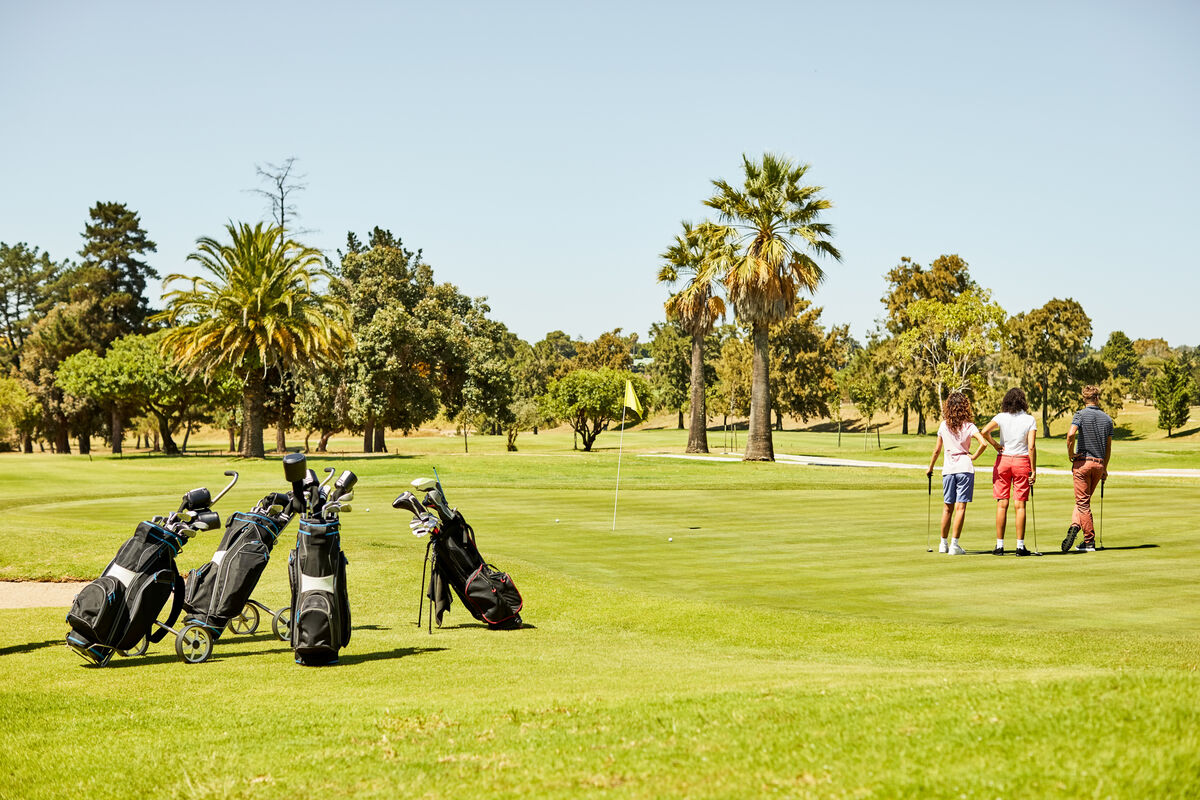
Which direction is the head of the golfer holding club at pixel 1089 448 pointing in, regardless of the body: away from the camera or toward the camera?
away from the camera

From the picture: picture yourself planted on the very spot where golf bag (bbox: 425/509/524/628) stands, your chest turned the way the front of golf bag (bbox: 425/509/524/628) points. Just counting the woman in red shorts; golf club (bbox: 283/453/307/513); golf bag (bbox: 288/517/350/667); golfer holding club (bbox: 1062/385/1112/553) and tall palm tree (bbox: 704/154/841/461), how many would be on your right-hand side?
2

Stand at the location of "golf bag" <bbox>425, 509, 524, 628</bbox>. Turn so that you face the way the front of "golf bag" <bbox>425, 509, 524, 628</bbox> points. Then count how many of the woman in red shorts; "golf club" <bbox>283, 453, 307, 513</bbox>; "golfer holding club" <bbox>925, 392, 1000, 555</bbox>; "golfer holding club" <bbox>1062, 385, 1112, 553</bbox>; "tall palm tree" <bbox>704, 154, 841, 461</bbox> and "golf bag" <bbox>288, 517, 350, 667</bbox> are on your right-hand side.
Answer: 2

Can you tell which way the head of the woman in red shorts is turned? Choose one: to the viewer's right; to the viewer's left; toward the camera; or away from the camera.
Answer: away from the camera

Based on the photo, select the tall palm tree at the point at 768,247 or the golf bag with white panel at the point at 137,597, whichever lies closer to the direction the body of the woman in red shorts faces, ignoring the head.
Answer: the tall palm tree

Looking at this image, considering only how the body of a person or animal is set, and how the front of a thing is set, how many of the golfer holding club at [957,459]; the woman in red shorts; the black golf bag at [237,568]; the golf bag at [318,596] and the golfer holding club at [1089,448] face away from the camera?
3

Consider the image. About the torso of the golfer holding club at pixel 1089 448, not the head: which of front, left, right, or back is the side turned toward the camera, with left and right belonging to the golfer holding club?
back

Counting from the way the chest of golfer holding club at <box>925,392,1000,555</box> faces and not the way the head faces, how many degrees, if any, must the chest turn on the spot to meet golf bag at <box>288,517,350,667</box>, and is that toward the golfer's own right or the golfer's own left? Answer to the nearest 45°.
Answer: approximately 135° to the golfer's own left

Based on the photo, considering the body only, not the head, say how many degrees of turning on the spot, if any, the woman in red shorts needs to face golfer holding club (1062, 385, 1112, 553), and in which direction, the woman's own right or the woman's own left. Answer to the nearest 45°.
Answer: approximately 45° to the woman's own right

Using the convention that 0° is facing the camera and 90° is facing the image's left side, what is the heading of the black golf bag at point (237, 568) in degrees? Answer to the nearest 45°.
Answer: approximately 45°

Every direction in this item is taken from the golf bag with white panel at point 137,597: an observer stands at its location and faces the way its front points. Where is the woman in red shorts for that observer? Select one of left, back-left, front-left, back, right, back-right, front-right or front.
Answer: back-left

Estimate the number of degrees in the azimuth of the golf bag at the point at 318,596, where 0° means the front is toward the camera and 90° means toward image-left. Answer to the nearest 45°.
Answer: approximately 0°

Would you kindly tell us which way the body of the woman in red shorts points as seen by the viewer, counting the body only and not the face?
away from the camera

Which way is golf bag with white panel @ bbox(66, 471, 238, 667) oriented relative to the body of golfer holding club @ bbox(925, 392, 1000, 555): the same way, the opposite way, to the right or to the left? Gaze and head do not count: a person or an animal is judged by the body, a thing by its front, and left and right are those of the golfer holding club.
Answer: the opposite way

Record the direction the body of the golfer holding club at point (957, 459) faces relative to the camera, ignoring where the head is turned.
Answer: away from the camera

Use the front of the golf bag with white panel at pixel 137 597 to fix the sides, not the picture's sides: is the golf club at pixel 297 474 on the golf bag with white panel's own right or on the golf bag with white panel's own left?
on the golf bag with white panel's own left

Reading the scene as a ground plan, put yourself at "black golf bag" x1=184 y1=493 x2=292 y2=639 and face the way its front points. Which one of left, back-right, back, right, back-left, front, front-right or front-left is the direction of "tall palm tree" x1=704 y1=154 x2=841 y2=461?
back

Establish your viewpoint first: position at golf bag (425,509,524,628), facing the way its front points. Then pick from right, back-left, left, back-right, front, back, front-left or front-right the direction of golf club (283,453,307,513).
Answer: right
